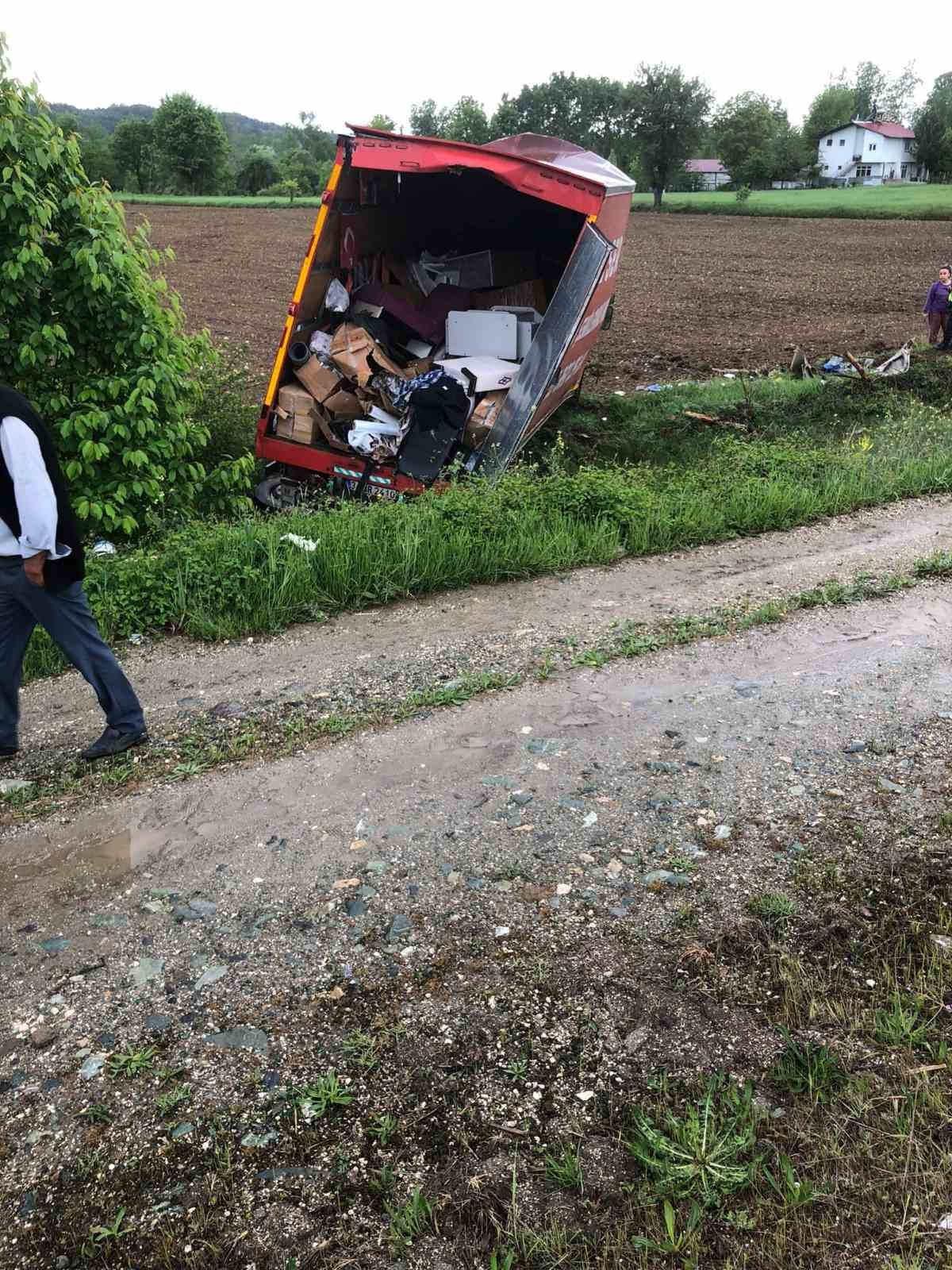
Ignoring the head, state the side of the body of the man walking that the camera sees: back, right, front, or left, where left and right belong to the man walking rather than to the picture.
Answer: left
